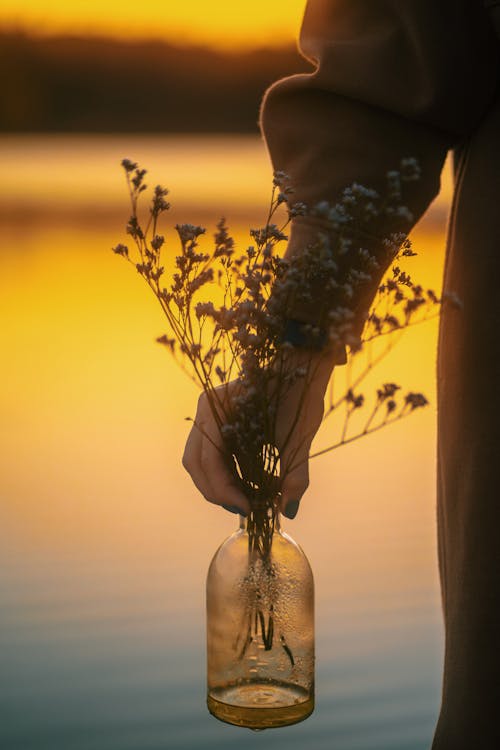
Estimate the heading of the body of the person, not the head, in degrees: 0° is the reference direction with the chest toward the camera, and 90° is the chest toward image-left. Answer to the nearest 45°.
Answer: approximately 90°
